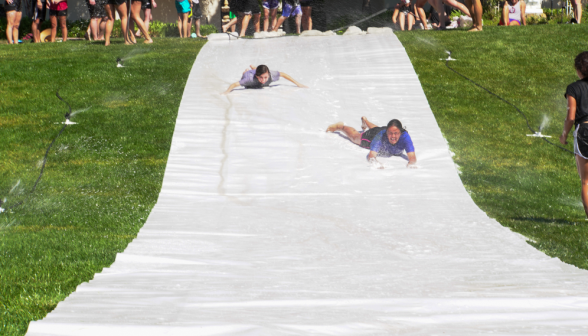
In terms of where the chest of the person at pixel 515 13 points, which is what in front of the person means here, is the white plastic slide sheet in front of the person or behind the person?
in front

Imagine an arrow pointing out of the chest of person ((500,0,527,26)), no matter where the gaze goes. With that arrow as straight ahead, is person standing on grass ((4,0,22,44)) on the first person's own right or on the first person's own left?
on the first person's own right

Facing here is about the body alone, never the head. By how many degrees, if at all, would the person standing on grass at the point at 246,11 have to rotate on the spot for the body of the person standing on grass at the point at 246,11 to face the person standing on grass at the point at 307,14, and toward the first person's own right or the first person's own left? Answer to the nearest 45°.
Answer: approximately 135° to the first person's own left

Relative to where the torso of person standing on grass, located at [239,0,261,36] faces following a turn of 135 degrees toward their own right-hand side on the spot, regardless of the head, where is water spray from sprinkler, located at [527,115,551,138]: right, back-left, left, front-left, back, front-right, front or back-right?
back-right

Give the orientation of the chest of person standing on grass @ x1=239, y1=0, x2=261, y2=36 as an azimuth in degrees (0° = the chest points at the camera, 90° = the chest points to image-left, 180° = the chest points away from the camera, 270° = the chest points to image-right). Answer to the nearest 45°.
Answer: approximately 45°

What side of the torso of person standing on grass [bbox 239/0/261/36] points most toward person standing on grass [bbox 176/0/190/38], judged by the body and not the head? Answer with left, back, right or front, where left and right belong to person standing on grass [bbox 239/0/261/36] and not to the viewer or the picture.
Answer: right

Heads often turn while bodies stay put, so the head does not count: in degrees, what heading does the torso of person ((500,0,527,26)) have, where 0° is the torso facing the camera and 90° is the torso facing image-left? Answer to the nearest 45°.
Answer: approximately 0°

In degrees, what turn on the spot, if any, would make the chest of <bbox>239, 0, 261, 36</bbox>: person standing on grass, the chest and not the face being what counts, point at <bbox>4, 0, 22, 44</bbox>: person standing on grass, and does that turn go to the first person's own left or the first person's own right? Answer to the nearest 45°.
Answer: approximately 45° to the first person's own right

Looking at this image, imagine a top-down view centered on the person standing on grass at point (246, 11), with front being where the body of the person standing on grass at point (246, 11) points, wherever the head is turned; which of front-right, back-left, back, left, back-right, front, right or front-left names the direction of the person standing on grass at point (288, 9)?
back-left

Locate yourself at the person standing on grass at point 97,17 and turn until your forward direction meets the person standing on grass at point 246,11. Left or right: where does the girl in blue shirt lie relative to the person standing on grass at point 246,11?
right

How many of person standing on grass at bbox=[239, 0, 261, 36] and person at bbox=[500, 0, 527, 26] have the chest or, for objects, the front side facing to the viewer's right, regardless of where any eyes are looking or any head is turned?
0

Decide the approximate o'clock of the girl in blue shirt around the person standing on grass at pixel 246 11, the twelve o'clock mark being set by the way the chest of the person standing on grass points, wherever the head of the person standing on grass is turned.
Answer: The girl in blue shirt is roughly at 10 o'clock from the person standing on grass.

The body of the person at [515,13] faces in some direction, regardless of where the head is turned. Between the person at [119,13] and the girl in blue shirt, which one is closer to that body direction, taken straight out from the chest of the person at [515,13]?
the girl in blue shirt
